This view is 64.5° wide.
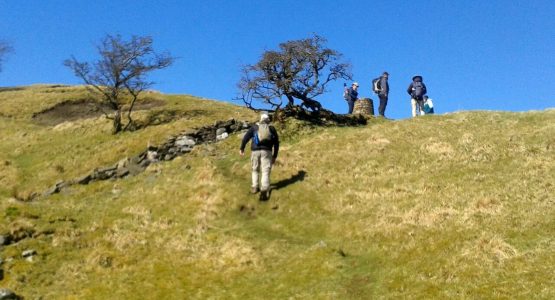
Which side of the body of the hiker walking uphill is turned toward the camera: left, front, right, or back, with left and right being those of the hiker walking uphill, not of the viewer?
back

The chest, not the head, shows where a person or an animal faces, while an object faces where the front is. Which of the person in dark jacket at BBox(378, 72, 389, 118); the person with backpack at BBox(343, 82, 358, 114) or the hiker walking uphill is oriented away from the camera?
the hiker walking uphill

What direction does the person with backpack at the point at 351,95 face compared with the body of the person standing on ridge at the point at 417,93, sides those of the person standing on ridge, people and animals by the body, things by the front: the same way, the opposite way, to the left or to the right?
to the right
